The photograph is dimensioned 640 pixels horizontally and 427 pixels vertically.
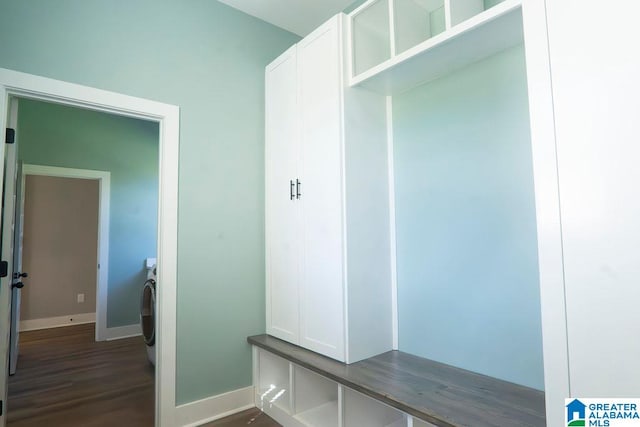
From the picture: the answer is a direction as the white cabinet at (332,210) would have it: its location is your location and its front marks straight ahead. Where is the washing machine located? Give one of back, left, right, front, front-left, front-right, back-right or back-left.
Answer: right

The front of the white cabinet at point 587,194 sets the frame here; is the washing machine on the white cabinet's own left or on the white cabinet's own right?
on the white cabinet's own right

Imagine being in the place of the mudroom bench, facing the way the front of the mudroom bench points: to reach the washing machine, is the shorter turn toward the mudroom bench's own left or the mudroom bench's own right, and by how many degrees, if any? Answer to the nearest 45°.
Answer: approximately 90° to the mudroom bench's own right

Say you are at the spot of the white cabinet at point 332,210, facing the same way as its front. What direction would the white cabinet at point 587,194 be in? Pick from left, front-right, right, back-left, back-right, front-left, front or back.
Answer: left

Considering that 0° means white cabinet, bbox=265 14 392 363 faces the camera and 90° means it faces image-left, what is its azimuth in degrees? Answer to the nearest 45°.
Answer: approximately 45°

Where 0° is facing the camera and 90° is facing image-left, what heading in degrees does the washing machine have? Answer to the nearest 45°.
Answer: approximately 90°

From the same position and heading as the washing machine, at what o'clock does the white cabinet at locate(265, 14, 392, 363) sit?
The white cabinet is roughly at 8 o'clock from the washing machine.

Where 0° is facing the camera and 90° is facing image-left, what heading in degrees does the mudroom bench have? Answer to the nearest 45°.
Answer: approximately 45°
